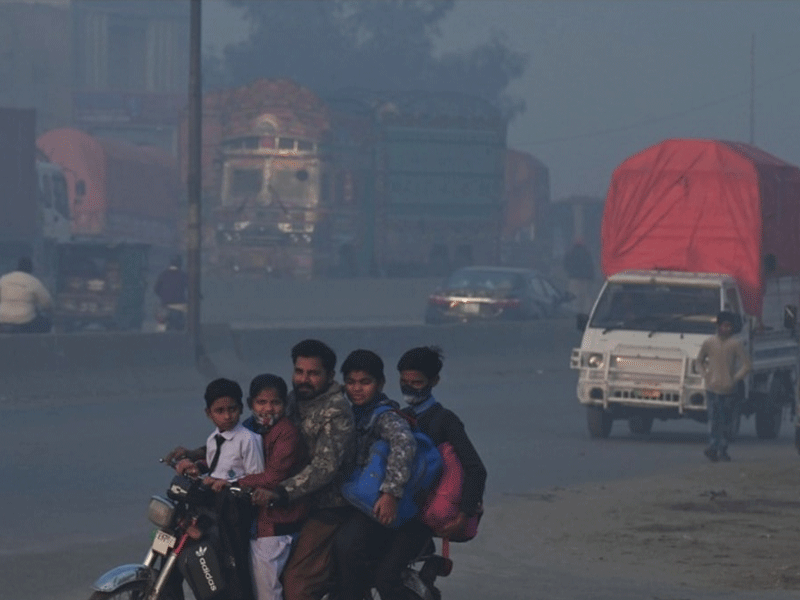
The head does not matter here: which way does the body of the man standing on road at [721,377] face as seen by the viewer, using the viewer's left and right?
facing the viewer

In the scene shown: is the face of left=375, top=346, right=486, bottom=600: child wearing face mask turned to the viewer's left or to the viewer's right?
to the viewer's left

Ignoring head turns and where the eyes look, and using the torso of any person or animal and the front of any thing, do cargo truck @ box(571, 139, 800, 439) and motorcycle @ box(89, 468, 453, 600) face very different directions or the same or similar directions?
same or similar directions

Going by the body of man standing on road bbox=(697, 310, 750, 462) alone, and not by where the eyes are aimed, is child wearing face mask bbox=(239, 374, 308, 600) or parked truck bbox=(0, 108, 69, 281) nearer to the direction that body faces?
the child wearing face mask

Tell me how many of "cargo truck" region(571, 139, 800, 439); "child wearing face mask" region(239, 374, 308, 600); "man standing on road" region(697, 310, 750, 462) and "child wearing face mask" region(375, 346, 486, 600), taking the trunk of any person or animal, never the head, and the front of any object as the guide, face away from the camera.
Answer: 0

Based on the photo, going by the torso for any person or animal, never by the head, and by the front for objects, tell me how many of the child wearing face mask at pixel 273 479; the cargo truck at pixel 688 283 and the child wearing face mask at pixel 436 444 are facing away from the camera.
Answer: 0

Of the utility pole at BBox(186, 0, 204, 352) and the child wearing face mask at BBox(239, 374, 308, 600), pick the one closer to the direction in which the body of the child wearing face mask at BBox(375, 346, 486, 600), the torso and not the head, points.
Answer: the child wearing face mask

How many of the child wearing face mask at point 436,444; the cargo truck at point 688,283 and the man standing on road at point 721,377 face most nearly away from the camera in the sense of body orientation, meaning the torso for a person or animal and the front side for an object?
0

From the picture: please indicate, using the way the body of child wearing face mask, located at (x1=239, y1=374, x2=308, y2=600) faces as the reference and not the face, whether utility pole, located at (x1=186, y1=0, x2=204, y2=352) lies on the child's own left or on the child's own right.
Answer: on the child's own right

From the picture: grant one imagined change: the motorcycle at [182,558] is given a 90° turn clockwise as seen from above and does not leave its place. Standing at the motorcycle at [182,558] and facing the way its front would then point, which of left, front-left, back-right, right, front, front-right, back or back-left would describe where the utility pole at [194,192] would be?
front-right

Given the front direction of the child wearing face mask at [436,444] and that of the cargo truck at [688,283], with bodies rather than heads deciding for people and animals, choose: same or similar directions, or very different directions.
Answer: same or similar directions

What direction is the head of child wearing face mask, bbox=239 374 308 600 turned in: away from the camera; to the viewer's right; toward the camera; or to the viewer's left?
toward the camera

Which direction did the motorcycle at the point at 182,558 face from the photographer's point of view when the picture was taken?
facing the viewer and to the left of the viewer
